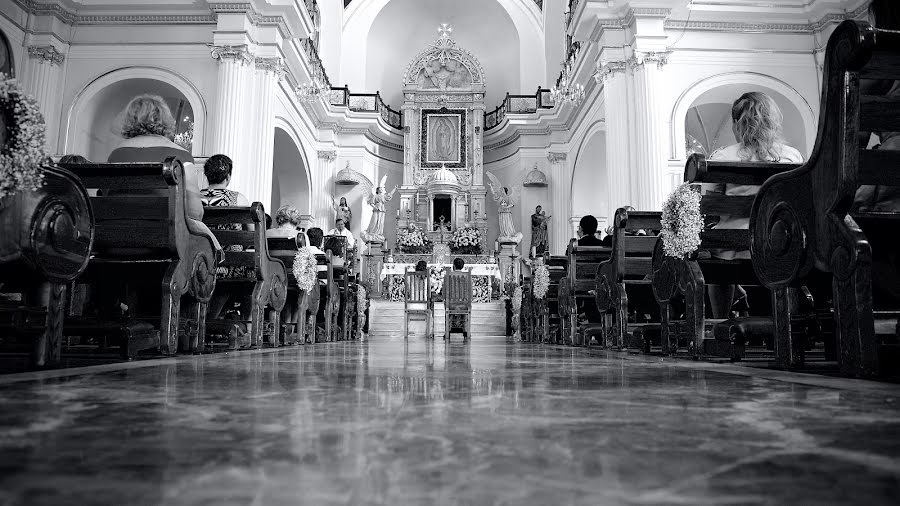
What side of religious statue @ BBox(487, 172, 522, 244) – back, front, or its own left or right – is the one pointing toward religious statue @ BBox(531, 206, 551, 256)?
left

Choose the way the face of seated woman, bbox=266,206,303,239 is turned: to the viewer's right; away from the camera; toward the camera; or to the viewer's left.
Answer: away from the camera

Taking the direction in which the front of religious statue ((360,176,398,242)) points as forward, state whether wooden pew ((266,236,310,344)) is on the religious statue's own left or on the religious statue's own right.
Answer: on the religious statue's own right

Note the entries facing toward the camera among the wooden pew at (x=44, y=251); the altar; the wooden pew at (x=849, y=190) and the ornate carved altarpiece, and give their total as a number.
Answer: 2

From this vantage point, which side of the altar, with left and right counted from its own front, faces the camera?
front

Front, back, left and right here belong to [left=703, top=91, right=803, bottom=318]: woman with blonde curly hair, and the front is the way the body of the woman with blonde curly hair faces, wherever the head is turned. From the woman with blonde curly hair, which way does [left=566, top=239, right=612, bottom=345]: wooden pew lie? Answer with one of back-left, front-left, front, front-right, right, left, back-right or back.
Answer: front-left

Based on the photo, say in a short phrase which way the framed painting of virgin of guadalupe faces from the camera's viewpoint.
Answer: facing the viewer

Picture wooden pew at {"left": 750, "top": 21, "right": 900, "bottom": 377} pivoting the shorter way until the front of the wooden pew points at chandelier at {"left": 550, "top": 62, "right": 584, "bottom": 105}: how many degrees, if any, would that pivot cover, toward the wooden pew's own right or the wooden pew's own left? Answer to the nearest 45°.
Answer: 0° — it already faces it

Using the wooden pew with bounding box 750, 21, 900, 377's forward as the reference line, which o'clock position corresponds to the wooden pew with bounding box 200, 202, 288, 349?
the wooden pew with bounding box 200, 202, 288, 349 is roughly at 11 o'clock from the wooden pew with bounding box 750, 21, 900, 377.

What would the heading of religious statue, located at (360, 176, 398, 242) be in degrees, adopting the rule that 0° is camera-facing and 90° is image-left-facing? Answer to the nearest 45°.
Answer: approximately 315°

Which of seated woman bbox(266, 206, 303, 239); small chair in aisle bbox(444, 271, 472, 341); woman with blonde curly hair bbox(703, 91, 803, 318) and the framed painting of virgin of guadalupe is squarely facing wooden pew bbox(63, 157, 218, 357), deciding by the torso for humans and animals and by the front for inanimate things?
the framed painting of virgin of guadalupe

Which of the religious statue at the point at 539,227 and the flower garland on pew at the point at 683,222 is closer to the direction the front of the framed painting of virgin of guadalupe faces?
the flower garland on pew

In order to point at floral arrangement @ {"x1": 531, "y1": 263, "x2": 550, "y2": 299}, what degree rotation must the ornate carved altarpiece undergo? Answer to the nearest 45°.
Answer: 0° — it already faces it

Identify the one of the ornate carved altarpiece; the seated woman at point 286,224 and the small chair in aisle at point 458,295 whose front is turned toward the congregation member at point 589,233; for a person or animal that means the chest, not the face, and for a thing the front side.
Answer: the ornate carved altarpiece

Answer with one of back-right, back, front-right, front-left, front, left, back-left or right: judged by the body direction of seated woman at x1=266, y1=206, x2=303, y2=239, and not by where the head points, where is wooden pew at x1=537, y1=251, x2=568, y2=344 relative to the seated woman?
right

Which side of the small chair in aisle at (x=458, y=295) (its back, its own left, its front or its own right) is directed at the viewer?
back

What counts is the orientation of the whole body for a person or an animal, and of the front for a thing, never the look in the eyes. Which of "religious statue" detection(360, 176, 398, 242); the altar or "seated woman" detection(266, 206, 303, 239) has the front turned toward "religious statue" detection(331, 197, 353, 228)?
the seated woman

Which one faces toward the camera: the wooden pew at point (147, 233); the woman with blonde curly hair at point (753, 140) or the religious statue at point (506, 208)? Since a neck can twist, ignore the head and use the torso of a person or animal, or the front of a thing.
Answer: the religious statue

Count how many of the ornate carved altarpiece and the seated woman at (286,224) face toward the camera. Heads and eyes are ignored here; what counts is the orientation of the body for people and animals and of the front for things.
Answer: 1

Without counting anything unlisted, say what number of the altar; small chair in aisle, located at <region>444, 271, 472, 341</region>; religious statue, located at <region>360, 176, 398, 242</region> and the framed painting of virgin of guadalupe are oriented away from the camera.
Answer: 1
